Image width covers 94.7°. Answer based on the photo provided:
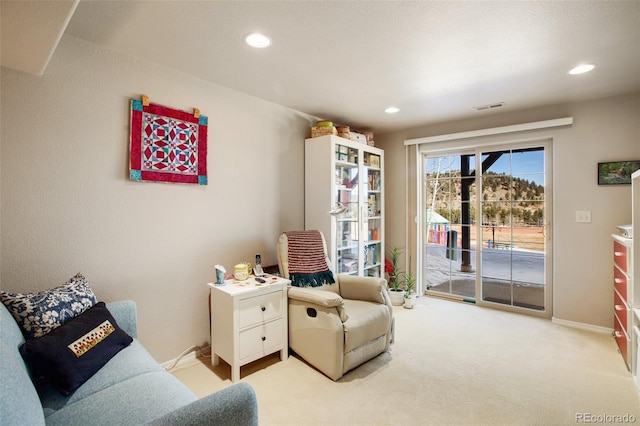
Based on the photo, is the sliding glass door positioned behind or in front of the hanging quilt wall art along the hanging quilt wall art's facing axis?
in front

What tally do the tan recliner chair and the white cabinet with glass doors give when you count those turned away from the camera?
0

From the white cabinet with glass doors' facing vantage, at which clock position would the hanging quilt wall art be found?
The hanging quilt wall art is roughly at 3 o'clock from the white cabinet with glass doors.

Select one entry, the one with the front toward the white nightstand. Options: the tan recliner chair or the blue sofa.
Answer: the blue sofa

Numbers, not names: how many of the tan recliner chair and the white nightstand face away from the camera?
0

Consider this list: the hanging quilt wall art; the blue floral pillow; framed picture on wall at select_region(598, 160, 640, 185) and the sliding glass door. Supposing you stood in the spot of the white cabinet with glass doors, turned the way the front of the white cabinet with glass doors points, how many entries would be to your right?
2

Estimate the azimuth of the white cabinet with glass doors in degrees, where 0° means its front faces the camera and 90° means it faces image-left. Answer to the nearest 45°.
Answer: approximately 315°

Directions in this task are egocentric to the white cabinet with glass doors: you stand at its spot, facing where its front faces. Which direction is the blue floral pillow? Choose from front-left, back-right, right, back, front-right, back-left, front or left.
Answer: right

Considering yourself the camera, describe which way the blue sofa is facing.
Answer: facing away from the viewer and to the right of the viewer
